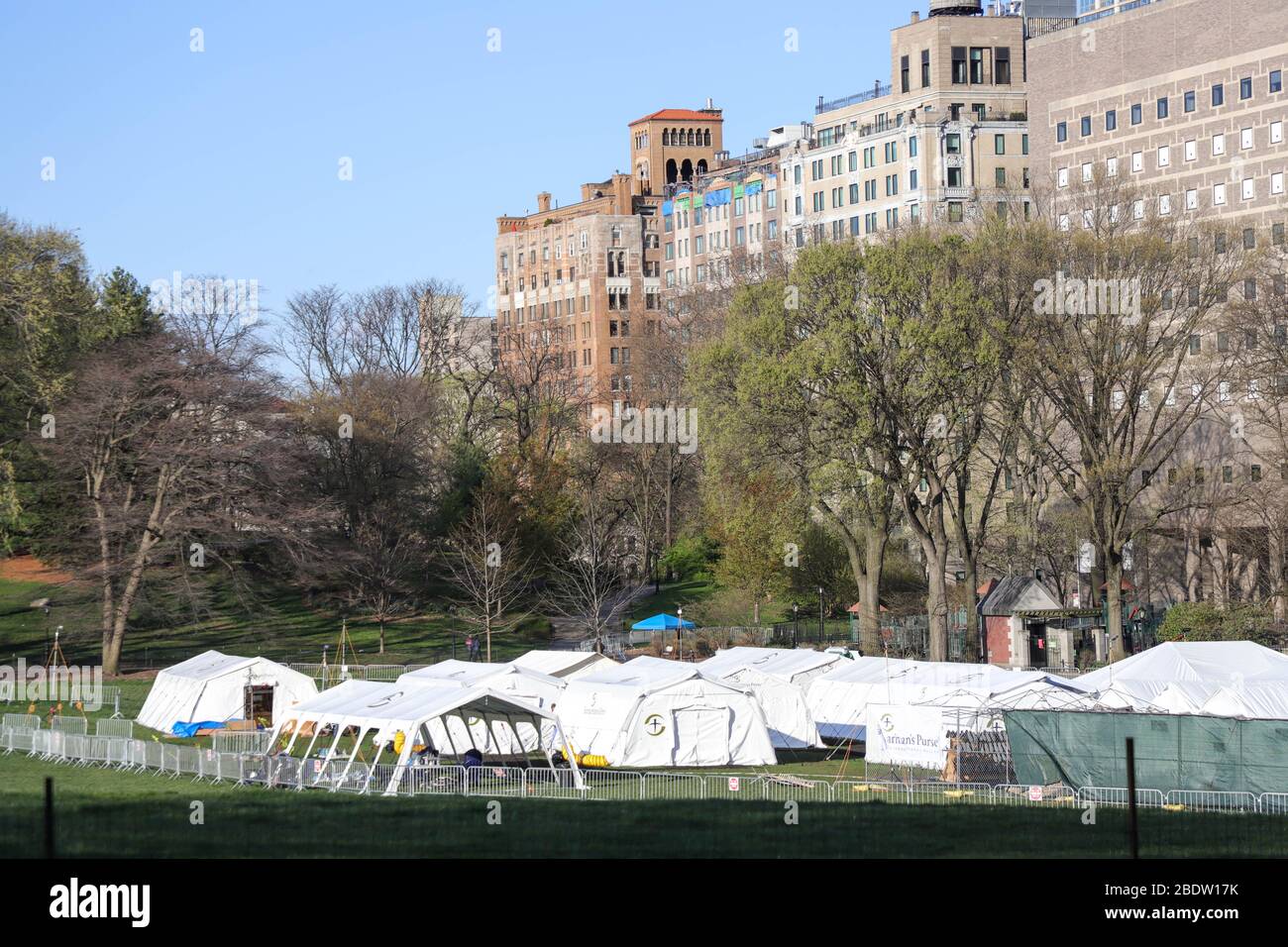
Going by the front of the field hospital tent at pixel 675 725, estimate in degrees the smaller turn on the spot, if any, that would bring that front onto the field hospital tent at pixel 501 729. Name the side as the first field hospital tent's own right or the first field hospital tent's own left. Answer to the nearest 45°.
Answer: approximately 135° to the first field hospital tent's own right

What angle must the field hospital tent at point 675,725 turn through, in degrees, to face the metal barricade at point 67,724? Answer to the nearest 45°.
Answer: approximately 135° to its right

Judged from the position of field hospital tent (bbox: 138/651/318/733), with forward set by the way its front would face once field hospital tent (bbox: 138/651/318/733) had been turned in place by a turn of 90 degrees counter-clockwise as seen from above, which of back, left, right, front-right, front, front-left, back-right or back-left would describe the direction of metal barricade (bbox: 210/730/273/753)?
back-right

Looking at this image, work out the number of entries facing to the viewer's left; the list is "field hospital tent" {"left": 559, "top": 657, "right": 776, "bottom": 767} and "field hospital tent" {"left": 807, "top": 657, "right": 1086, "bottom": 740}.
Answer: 0

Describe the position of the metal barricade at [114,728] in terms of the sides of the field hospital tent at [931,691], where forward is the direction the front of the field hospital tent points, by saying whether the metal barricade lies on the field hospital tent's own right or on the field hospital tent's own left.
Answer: on the field hospital tent's own right

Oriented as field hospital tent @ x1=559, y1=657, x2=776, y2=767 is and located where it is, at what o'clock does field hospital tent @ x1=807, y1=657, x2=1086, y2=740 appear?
field hospital tent @ x1=807, y1=657, x2=1086, y2=740 is roughly at 10 o'clock from field hospital tent @ x1=559, y1=657, x2=776, y2=767.

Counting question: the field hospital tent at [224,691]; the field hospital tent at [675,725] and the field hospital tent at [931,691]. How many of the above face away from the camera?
0

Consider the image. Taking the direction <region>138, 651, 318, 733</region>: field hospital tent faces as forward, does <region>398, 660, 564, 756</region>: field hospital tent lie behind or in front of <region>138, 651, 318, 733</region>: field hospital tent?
in front

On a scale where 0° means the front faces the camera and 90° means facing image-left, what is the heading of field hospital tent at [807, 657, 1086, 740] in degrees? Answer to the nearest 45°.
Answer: approximately 315°

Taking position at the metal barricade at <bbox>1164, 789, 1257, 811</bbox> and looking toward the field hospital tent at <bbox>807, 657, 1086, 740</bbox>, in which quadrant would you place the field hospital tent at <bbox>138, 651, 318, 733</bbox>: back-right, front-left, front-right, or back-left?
front-left

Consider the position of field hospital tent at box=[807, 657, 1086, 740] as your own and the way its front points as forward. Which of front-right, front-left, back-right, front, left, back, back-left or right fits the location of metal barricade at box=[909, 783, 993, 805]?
front-right

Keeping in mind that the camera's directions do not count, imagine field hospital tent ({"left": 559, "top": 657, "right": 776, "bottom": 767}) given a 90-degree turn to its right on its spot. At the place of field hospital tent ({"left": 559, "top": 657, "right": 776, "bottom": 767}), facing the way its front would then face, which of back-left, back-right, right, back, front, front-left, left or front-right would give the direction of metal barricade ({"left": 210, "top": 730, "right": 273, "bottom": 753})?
front-right

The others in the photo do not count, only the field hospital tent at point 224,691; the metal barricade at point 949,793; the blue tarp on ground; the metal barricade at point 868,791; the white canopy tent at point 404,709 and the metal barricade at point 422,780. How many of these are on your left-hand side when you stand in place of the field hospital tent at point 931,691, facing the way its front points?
0

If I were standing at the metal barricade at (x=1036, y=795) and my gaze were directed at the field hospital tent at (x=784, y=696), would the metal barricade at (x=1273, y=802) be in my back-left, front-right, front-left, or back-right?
back-right

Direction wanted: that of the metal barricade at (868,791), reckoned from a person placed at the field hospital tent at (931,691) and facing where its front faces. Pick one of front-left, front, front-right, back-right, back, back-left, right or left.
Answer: front-right

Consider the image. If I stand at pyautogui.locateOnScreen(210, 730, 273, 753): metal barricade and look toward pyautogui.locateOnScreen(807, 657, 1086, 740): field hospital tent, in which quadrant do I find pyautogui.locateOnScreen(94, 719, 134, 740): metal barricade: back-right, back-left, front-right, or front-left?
back-left
